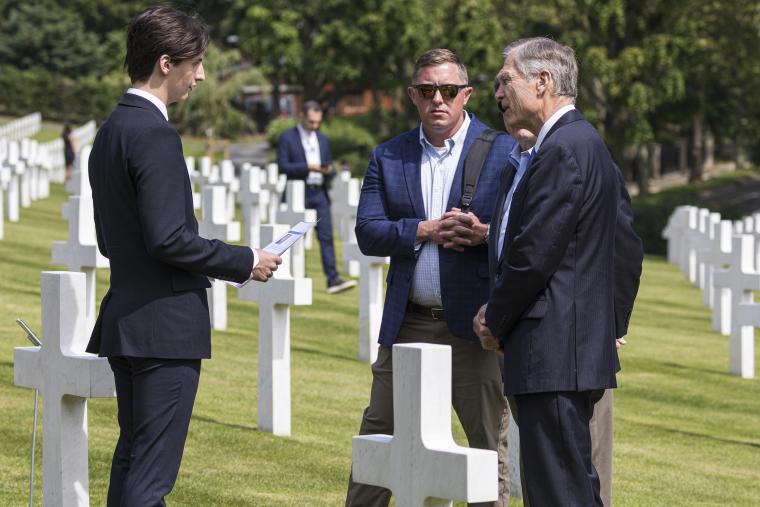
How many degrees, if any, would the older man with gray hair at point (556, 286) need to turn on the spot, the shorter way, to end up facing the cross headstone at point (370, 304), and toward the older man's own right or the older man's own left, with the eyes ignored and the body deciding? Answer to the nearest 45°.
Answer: approximately 90° to the older man's own right

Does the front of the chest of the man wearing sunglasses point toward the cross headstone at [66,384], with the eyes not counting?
no

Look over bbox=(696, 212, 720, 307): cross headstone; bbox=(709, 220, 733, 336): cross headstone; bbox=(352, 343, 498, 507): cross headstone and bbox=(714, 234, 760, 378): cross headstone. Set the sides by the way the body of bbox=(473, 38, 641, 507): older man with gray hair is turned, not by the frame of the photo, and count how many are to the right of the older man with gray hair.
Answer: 3

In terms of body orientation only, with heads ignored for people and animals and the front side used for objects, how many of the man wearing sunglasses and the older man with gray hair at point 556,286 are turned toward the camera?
1

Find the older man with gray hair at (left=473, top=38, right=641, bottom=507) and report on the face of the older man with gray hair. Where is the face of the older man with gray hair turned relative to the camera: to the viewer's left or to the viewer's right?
to the viewer's left

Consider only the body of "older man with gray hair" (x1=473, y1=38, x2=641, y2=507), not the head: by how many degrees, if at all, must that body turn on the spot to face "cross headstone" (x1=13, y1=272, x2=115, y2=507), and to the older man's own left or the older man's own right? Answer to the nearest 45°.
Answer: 0° — they already face it

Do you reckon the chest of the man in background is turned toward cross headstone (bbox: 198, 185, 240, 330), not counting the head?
no

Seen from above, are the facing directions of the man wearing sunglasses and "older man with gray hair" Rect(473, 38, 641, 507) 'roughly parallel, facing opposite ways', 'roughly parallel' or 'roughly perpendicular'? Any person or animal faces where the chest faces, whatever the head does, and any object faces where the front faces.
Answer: roughly perpendicular

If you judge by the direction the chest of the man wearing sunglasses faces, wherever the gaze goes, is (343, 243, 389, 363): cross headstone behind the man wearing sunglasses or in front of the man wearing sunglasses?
behind

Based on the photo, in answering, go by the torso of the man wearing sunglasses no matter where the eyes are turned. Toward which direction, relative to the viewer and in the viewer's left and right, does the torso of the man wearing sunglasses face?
facing the viewer

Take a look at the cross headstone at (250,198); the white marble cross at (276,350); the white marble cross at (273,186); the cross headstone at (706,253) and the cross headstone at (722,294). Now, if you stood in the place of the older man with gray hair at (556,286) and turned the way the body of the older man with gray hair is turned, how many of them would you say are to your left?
0

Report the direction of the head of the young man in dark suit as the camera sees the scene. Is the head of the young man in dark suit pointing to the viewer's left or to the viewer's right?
to the viewer's right

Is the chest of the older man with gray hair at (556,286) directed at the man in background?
no

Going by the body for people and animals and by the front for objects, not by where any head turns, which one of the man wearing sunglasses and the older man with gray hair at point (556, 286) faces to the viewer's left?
the older man with gray hair

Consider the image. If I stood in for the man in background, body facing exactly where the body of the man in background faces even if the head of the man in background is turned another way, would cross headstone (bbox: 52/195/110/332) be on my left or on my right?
on my right

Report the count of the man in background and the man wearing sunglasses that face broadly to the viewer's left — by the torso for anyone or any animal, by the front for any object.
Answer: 0

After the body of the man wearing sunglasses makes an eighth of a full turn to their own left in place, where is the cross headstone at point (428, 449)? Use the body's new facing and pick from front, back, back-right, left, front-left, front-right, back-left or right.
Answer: front-right

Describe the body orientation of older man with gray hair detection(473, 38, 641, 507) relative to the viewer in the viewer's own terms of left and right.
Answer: facing to the left of the viewer

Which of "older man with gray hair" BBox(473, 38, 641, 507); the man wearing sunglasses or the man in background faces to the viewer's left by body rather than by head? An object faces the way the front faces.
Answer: the older man with gray hair

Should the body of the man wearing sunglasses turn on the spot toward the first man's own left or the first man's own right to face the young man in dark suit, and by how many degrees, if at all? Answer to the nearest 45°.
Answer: approximately 45° to the first man's own right
